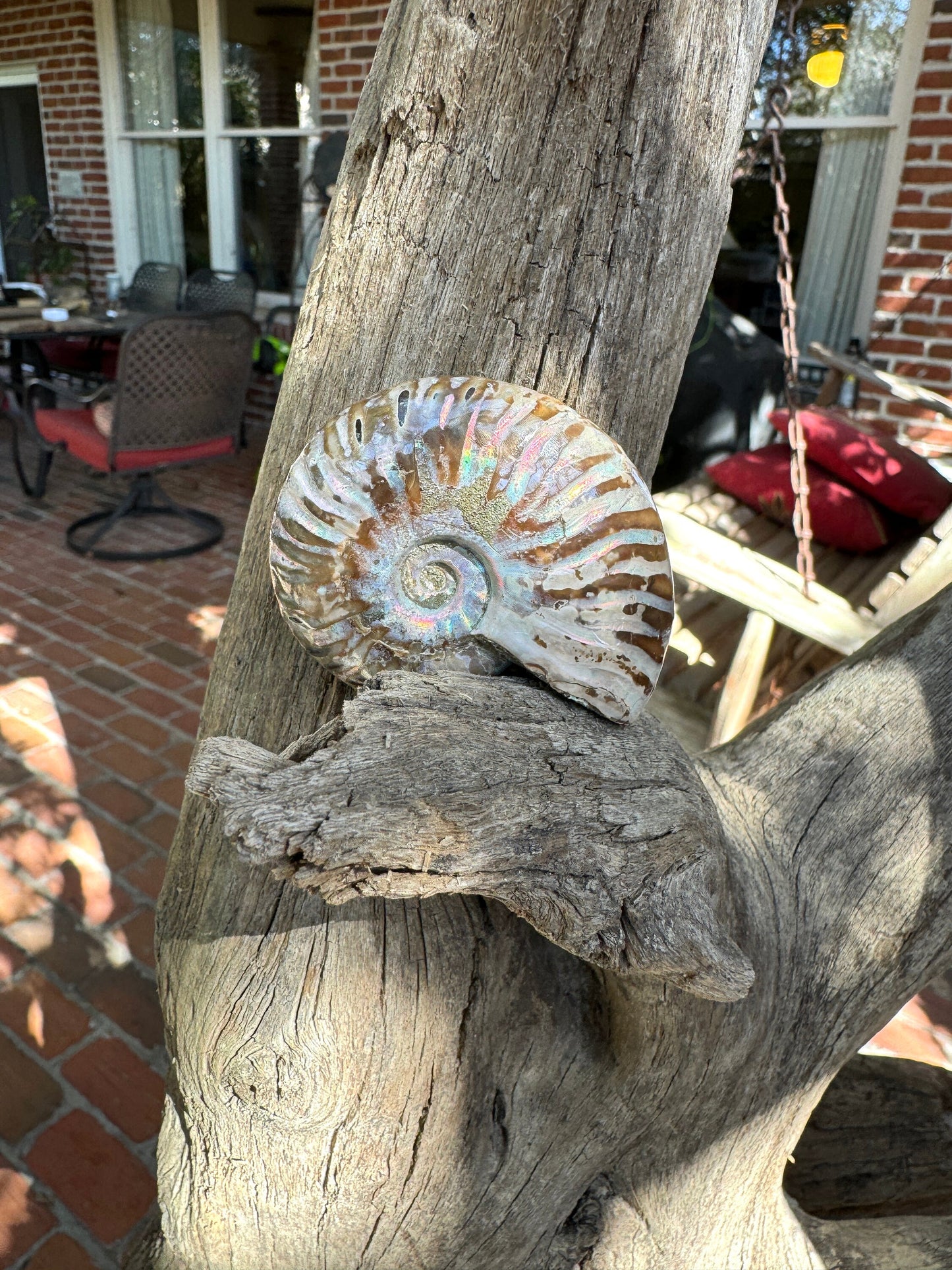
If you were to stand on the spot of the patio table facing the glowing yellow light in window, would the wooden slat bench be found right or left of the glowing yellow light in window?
right

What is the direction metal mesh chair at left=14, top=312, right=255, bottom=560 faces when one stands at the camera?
facing away from the viewer and to the left of the viewer

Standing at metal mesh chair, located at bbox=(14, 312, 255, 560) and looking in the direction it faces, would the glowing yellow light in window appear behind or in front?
behind

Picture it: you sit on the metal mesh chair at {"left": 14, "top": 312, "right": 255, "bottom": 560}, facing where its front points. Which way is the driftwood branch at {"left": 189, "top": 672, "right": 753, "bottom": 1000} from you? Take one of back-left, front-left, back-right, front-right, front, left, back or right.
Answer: back-left

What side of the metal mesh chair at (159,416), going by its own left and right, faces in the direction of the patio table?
front

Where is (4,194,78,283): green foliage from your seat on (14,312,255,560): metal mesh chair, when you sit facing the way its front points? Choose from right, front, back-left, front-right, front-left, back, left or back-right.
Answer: front-right

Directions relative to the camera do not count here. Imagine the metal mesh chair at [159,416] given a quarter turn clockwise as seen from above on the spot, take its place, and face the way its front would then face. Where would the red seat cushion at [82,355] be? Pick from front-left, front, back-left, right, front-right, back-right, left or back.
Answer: front-left

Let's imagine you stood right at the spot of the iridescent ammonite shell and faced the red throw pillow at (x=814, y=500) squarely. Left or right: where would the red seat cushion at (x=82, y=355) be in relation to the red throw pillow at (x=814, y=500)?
left
